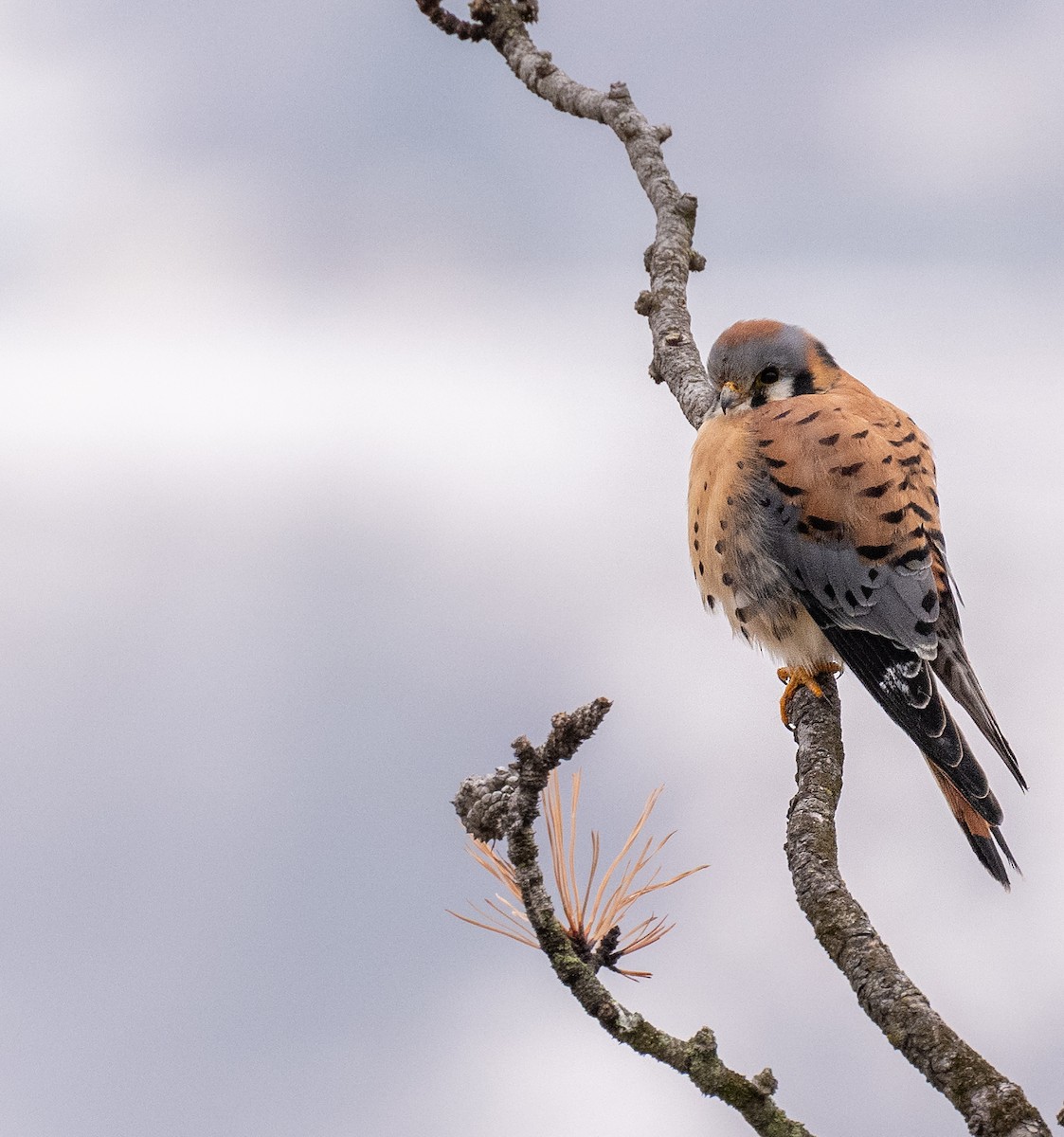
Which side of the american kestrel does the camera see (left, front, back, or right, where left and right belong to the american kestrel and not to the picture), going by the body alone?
left
